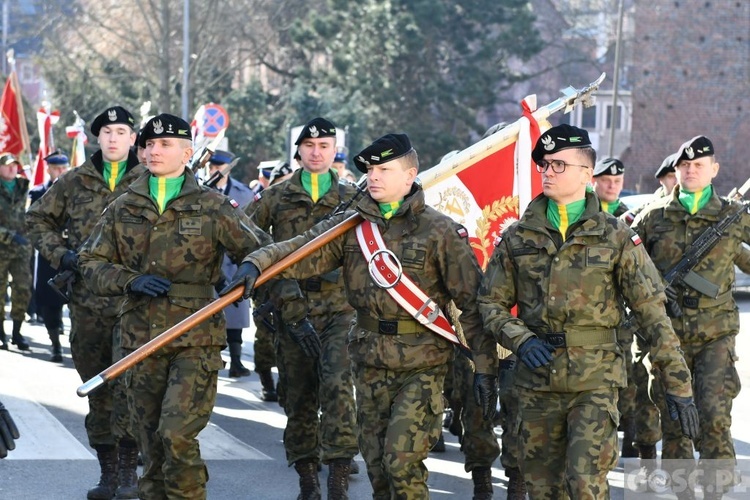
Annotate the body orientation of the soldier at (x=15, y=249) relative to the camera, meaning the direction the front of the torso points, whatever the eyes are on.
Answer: toward the camera

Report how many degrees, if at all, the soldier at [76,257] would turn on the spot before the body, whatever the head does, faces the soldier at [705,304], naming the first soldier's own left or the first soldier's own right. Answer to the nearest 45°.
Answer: approximately 90° to the first soldier's own left

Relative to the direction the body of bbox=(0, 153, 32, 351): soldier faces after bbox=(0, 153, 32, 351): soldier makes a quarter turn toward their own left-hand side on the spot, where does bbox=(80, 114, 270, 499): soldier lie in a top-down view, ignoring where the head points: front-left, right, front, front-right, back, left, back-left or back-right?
right

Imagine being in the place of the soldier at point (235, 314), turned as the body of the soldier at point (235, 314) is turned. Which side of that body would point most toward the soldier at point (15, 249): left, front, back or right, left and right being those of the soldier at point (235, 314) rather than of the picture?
right

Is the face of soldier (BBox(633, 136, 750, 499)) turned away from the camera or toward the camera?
toward the camera

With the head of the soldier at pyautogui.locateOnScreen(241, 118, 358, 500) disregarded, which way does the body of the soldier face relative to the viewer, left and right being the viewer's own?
facing the viewer

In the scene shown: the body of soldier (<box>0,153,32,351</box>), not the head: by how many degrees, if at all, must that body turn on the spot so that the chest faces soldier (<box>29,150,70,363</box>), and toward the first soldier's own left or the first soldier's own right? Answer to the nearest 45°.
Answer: approximately 45° to the first soldier's own left

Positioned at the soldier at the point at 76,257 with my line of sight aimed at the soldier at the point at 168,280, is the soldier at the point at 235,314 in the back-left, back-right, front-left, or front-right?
back-left

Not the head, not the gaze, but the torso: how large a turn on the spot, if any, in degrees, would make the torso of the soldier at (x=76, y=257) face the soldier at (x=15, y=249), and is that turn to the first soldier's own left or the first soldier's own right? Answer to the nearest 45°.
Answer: approximately 180°

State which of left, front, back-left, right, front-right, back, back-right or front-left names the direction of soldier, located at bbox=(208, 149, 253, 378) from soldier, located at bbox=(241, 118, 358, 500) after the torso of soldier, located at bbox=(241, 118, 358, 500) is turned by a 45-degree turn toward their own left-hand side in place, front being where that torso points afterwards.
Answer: back-left

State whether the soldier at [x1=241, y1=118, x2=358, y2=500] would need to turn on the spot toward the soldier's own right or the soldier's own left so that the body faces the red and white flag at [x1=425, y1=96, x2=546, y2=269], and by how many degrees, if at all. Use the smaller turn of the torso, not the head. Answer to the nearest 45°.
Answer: approximately 90° to the soldier's own left

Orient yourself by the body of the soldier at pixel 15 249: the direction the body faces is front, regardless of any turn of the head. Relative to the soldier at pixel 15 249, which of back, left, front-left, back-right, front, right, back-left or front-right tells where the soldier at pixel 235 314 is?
front-left

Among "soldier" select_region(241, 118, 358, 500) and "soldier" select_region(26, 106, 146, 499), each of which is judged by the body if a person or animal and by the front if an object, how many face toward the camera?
2

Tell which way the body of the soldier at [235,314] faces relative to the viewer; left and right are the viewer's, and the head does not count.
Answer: facing the viewer and to the left of the viewer

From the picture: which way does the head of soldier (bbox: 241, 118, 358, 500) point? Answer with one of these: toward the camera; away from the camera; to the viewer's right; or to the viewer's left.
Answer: toward the camera

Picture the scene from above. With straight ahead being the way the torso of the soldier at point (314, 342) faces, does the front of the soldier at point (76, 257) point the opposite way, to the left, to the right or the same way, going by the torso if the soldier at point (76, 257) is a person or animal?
the same way

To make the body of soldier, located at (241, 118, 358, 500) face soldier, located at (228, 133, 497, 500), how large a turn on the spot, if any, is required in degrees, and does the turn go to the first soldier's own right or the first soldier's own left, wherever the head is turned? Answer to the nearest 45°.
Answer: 0° — they already face them

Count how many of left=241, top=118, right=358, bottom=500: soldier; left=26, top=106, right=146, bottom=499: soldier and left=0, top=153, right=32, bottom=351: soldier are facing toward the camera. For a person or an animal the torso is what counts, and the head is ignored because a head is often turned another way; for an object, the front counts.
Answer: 3

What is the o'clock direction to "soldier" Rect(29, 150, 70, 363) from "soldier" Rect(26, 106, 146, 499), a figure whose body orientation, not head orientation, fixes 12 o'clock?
"soldier" Rect(29, 150, 70, 363) is roughly at 6 o'clock from "soldier" Rect(26, 106, 146, 499).

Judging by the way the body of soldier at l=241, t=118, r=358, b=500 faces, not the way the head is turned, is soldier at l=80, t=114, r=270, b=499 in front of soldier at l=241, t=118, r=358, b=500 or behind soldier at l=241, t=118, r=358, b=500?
in front

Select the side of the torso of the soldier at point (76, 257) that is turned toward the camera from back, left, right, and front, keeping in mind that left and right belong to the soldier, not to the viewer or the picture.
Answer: front
